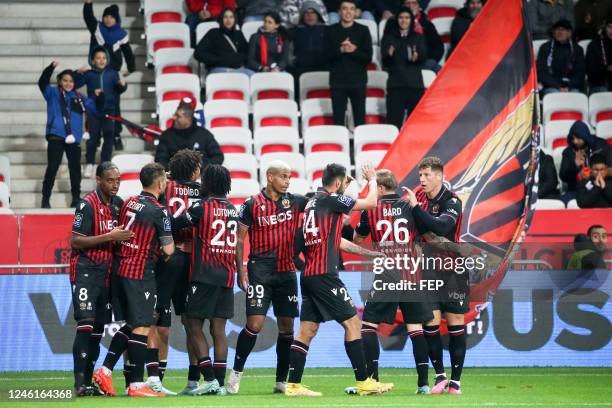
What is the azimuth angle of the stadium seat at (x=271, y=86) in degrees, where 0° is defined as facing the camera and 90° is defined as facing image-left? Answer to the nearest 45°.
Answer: approximately 0°

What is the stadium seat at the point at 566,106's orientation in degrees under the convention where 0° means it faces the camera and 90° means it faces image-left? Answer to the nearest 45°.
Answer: approximately 0°
